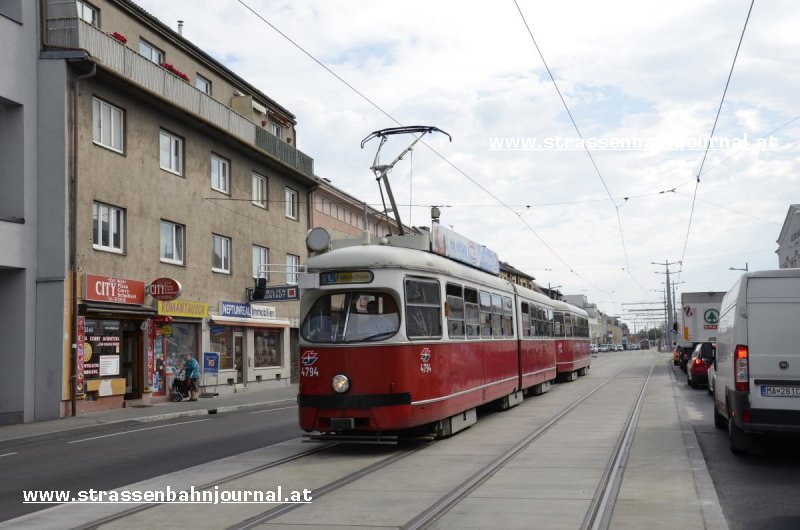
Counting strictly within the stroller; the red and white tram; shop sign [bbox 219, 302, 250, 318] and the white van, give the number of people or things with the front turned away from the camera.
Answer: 1

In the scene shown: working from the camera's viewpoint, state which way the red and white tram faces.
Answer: facing the viewer and to the left of the viewer

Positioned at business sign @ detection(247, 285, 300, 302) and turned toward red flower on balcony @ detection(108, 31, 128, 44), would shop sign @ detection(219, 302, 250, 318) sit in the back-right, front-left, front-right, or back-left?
front-right

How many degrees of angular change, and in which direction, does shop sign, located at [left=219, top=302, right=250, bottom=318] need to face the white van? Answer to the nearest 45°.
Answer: approximately 45° to its right

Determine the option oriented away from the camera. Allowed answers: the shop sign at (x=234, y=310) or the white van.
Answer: the white van

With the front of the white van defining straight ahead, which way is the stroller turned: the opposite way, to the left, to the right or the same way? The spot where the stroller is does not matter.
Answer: the opposite way

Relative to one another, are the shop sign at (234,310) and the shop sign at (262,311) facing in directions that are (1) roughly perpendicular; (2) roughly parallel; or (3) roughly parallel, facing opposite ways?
roughly parallel

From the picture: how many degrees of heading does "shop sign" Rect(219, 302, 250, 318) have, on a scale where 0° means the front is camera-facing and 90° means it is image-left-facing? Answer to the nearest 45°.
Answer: approximately 315°

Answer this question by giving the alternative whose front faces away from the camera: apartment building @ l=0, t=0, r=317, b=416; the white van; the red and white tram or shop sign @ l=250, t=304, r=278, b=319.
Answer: the white van

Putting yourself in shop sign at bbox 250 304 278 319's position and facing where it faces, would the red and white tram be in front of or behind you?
in front

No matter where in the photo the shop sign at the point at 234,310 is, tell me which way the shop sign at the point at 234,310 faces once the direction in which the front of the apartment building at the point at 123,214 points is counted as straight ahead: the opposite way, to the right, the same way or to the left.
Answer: the same way

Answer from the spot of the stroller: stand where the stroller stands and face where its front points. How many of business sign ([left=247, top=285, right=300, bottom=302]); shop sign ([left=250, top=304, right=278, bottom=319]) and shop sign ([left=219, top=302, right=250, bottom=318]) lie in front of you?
0

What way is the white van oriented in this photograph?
away from the camera

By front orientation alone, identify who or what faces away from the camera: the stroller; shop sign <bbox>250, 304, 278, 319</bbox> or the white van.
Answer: the white van

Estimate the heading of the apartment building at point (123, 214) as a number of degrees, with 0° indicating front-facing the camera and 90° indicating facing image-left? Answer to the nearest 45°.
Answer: approximately 315°

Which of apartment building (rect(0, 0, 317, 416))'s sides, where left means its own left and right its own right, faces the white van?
front

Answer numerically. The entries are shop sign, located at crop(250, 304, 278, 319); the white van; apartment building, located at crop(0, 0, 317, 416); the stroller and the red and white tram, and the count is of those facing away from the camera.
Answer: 1
